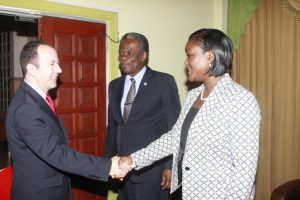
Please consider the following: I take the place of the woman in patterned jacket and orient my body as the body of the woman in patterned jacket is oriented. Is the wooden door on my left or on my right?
on my right

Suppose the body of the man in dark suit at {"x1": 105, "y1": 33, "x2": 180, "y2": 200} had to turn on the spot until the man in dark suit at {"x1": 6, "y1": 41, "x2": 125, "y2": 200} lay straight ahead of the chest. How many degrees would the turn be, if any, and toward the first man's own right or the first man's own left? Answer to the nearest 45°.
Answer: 0° — they already face them

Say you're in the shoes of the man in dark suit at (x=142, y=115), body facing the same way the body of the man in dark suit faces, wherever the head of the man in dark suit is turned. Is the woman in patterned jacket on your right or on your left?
on your left

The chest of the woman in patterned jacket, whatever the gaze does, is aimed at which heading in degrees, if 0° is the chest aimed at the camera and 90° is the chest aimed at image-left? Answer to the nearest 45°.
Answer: approximately 45°

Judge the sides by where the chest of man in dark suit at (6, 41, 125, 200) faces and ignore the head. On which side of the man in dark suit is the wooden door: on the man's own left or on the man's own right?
on the man's own left

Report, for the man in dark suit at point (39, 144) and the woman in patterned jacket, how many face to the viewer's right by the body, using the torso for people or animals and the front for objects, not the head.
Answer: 1

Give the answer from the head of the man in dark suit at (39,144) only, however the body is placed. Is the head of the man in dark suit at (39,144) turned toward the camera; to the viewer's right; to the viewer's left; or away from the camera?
to the viewer's right

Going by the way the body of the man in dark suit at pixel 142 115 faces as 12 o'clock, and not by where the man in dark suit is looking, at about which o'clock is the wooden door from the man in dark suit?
The wooden door is roughly at 3 o'clock from the man in dark suit.

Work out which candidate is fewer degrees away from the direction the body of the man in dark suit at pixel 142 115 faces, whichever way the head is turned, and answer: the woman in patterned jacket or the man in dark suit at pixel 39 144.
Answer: the man in dark suit

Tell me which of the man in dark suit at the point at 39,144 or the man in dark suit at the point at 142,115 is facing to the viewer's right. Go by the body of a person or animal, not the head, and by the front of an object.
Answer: the man in dark suit at the point at 39,144

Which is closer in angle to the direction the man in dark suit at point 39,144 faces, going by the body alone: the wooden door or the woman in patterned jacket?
the woman in patterned jacket

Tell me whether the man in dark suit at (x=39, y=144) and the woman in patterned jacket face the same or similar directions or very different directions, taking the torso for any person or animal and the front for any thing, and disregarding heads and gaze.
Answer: very different directions

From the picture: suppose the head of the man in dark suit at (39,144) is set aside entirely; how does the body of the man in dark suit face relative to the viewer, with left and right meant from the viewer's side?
facing to the right of the viewer
